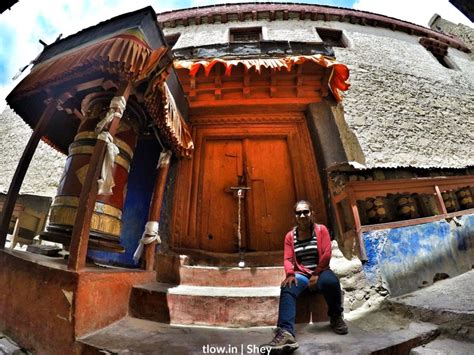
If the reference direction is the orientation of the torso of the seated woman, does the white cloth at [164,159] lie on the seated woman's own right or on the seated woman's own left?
on the seated woman's own right

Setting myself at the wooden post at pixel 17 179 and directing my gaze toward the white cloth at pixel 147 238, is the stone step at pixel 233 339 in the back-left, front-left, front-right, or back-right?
front-right

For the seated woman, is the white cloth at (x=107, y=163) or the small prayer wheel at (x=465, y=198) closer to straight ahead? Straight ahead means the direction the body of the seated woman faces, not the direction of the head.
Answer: the white cloth

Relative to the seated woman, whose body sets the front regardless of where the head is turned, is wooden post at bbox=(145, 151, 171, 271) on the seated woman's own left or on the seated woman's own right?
on the seated woman's own right

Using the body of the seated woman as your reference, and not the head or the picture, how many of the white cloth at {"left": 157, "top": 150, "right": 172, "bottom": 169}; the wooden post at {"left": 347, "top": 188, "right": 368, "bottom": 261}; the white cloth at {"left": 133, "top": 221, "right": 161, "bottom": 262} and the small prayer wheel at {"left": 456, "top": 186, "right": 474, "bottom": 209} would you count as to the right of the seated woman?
2

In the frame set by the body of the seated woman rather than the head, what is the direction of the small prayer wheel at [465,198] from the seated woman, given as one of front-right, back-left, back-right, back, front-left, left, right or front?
back-left

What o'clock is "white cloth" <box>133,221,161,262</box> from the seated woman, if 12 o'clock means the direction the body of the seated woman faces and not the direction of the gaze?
The white cloth is roughly at 3 o'clock from the seated woman.

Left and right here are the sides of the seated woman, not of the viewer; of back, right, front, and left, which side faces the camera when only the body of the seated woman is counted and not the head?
front

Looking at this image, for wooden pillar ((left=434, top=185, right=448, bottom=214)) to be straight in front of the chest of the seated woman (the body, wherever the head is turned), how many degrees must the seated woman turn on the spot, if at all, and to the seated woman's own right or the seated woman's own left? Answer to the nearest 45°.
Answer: approximately 135° to the seated woman's own left

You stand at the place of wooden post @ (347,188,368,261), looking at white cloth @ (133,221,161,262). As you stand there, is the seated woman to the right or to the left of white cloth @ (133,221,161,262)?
left

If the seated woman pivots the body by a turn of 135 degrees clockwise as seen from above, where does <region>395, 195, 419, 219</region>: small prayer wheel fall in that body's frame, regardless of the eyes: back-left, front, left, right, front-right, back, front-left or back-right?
right

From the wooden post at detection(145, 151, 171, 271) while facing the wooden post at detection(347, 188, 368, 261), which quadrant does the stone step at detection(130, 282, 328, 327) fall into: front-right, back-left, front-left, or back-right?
front-right

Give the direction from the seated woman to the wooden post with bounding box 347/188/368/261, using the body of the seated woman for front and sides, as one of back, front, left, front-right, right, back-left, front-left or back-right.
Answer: back-left

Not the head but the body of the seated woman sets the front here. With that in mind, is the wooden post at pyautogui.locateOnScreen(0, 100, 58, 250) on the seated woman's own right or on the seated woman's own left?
on the seated woman's own right

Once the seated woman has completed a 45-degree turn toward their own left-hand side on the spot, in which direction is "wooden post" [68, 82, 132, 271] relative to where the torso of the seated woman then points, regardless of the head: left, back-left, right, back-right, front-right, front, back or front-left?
right

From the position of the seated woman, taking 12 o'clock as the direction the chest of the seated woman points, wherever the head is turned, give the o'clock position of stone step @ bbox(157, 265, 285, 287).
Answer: The stone step is roughly at 4 o'clock from the seated woman.

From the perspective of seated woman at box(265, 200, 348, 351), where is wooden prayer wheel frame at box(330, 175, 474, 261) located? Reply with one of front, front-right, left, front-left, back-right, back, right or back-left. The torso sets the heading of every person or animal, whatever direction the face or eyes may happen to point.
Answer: back-left
